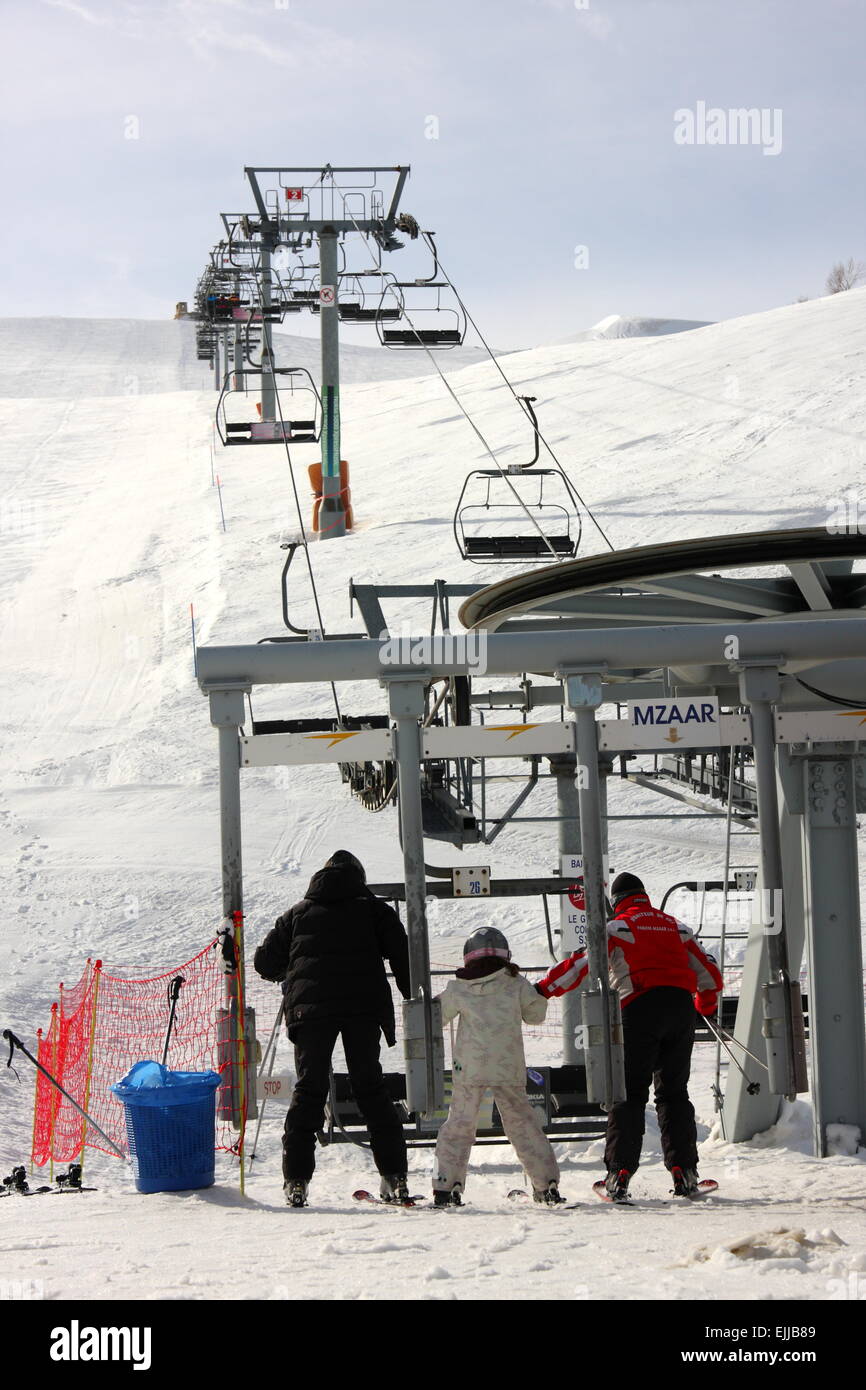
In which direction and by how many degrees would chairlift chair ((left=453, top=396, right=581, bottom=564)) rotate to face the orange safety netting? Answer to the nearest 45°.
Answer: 0° — it already faces it

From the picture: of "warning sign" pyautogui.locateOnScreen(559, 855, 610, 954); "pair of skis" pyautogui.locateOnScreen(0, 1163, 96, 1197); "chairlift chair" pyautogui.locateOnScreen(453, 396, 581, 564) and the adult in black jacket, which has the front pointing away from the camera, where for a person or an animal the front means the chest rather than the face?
the adult in black jacket

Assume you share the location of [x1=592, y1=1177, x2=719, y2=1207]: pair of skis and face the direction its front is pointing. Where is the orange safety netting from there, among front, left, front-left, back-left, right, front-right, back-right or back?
front-left

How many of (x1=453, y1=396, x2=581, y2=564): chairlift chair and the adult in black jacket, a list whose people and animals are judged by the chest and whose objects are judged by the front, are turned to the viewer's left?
0

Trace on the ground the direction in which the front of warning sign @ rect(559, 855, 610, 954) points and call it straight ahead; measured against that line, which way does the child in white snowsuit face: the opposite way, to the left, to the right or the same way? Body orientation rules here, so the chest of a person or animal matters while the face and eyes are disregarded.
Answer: the opposite way

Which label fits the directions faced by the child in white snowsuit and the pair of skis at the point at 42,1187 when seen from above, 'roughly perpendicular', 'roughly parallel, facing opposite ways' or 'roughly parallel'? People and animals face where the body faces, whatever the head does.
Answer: roughly perpendicular

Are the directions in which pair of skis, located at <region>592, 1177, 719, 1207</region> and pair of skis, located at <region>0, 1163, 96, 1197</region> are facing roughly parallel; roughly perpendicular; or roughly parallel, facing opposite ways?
roughly perpendicular

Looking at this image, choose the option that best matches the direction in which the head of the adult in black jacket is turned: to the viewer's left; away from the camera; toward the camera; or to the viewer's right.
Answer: away from the camera

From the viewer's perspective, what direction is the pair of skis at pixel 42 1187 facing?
to the viewer's left

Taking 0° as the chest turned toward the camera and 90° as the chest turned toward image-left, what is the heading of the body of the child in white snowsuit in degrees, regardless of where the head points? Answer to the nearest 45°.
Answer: approximately 180°

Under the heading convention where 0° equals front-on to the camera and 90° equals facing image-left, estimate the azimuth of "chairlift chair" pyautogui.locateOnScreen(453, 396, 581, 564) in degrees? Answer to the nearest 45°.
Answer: approximately 0°

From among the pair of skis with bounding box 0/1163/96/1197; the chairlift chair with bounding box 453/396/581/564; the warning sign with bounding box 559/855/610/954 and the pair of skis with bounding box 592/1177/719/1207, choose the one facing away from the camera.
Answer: the pair of skis with bounding box 592/1177/719/1207

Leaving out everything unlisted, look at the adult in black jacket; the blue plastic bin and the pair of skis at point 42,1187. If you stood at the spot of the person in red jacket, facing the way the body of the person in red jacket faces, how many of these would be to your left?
3

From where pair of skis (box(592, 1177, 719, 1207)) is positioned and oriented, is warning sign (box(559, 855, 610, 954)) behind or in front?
in front

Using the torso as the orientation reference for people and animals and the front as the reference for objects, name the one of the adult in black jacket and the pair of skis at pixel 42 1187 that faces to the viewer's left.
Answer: the pair of skis

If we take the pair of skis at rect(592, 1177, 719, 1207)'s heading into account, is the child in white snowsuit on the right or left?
on its left

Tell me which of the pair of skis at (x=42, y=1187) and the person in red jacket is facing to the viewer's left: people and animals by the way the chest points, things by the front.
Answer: the pair of skis
